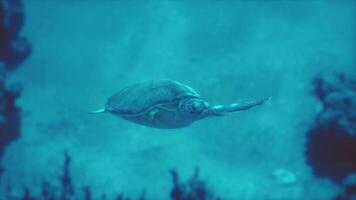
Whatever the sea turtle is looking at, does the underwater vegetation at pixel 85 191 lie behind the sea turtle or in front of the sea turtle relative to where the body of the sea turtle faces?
behind

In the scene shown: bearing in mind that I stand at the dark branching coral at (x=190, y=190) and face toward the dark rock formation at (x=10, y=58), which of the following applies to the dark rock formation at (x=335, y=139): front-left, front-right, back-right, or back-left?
back-right

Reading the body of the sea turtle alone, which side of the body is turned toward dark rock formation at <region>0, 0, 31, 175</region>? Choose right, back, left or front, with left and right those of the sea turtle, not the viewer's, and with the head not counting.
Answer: back

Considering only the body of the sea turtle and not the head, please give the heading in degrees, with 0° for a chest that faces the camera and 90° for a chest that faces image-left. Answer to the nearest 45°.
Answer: approximately 315°
